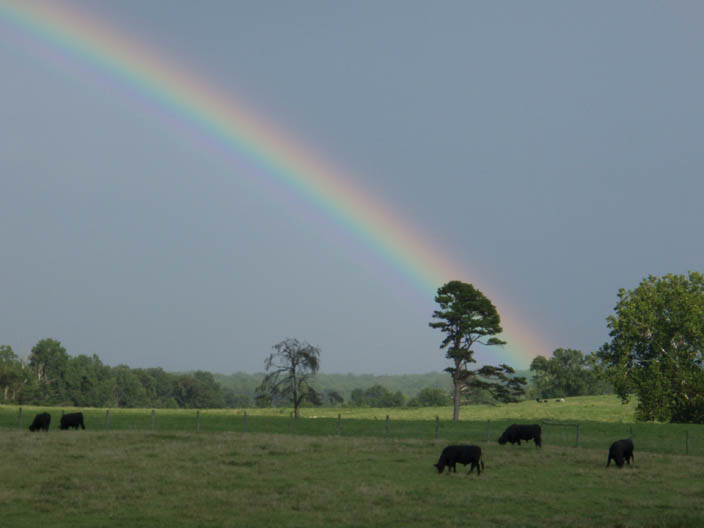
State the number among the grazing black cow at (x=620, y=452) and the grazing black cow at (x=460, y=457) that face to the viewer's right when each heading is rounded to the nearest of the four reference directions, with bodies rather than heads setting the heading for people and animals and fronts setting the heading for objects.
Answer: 0

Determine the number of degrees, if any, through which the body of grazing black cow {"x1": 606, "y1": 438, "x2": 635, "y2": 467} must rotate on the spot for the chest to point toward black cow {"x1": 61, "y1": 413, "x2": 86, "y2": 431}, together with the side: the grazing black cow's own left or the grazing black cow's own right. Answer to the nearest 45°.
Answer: approximately 45° to the grazing black cow's own right

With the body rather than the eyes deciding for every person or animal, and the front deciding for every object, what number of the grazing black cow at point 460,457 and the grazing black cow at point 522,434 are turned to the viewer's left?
2

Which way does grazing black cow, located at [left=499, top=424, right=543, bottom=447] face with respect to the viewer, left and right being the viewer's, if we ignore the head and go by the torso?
facing to the left of the viewer

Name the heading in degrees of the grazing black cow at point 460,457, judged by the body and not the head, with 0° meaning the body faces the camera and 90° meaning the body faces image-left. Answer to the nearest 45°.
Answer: approximately 90°

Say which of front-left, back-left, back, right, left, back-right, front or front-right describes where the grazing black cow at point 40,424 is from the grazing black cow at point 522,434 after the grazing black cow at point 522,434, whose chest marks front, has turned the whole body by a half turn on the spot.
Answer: back

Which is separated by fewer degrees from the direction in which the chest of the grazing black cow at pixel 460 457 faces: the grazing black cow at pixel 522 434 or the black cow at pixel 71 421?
the black cow

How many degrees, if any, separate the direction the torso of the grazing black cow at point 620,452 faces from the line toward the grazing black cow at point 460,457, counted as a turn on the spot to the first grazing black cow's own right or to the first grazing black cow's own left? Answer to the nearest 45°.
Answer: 0° — it already faces it

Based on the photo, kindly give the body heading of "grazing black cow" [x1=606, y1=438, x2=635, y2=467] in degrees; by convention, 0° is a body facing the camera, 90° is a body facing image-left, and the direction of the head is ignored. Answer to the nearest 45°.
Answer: approximately 45°

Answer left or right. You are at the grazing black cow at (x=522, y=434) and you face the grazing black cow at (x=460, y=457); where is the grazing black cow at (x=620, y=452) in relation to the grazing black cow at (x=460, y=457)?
left

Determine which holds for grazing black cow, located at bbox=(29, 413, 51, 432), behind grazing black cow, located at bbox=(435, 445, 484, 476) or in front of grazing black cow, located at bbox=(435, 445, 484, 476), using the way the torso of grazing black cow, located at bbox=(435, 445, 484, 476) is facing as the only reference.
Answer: in front
